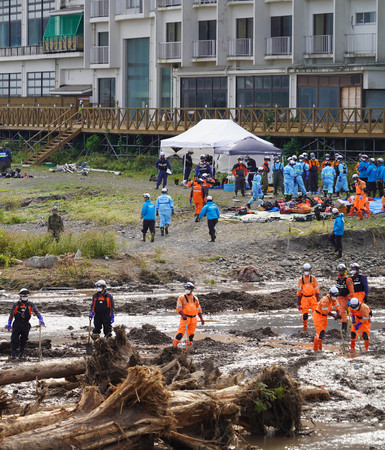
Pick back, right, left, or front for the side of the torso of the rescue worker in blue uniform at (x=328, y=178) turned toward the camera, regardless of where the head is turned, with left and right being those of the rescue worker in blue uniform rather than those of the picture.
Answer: back

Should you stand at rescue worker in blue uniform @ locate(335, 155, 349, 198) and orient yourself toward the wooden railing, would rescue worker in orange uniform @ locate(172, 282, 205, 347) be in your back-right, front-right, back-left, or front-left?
back-left

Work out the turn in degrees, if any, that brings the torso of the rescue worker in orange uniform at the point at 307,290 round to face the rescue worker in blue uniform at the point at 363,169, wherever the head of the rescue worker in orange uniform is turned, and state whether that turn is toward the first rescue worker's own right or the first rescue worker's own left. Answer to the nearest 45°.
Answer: approximately 180°

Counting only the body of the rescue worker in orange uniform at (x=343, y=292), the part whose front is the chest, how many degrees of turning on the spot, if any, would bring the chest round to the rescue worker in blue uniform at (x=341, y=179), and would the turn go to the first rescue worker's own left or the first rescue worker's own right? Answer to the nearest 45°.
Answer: approximately 135° to the first rescue worker's own right

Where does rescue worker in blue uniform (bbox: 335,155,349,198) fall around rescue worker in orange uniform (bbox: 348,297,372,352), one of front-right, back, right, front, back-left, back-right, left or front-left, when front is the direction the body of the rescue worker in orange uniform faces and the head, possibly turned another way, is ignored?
back-right

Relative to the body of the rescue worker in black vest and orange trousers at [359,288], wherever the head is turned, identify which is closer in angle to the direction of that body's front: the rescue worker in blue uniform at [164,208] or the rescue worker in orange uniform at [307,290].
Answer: the rescue worker in orange uniform

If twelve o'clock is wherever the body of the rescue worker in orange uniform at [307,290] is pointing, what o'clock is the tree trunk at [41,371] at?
The tree trunk is roughly at 1 o'clock from the rescue worker in orange uniform.

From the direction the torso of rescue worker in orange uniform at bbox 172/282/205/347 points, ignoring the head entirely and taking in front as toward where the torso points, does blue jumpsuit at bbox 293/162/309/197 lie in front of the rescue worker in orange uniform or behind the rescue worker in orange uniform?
behind

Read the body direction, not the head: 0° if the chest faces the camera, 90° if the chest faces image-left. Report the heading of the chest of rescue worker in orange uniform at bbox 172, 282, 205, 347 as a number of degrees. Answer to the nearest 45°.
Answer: approximately 0°
